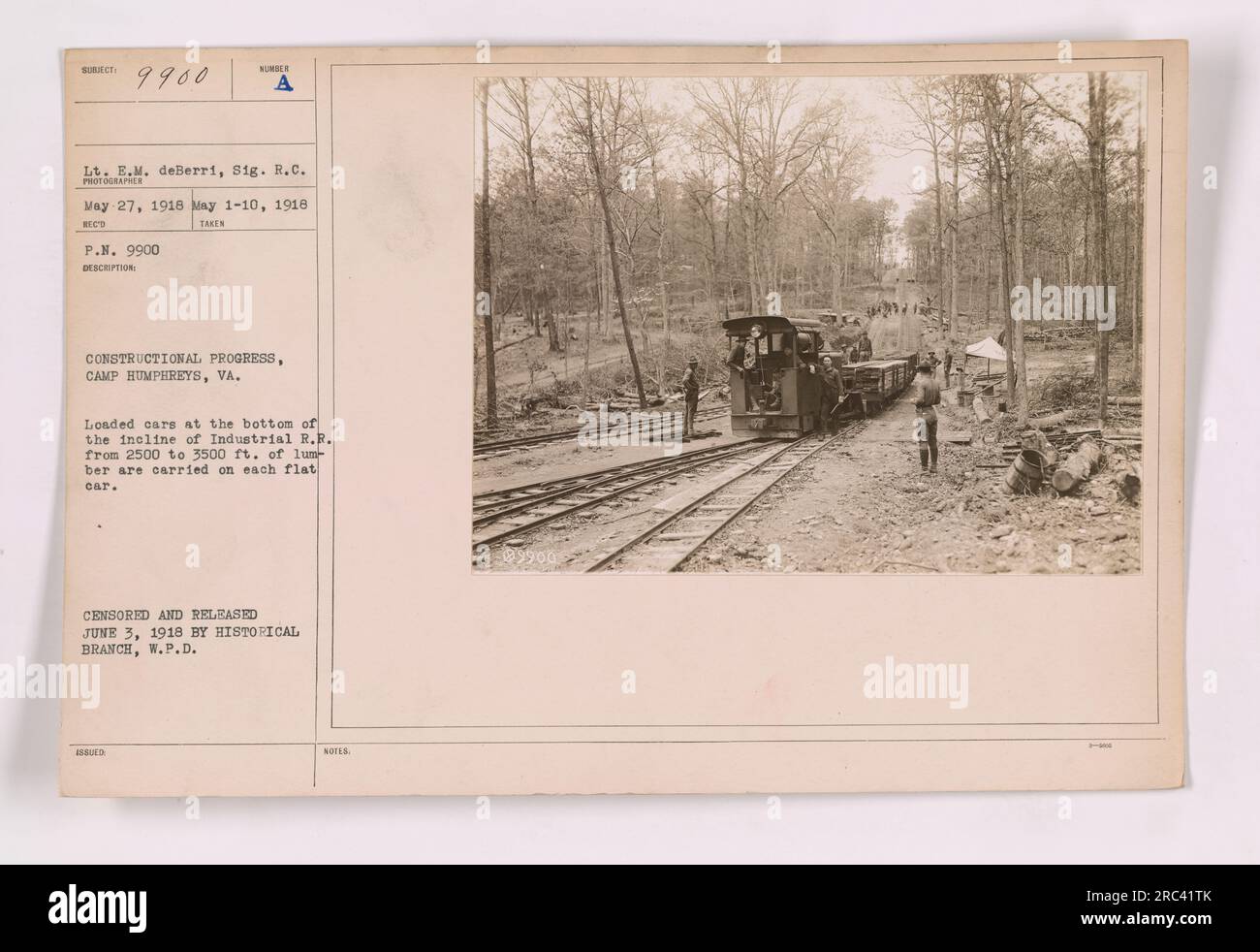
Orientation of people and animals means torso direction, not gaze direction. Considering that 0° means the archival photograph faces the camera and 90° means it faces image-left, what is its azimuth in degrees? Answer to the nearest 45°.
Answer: approximately 0°
